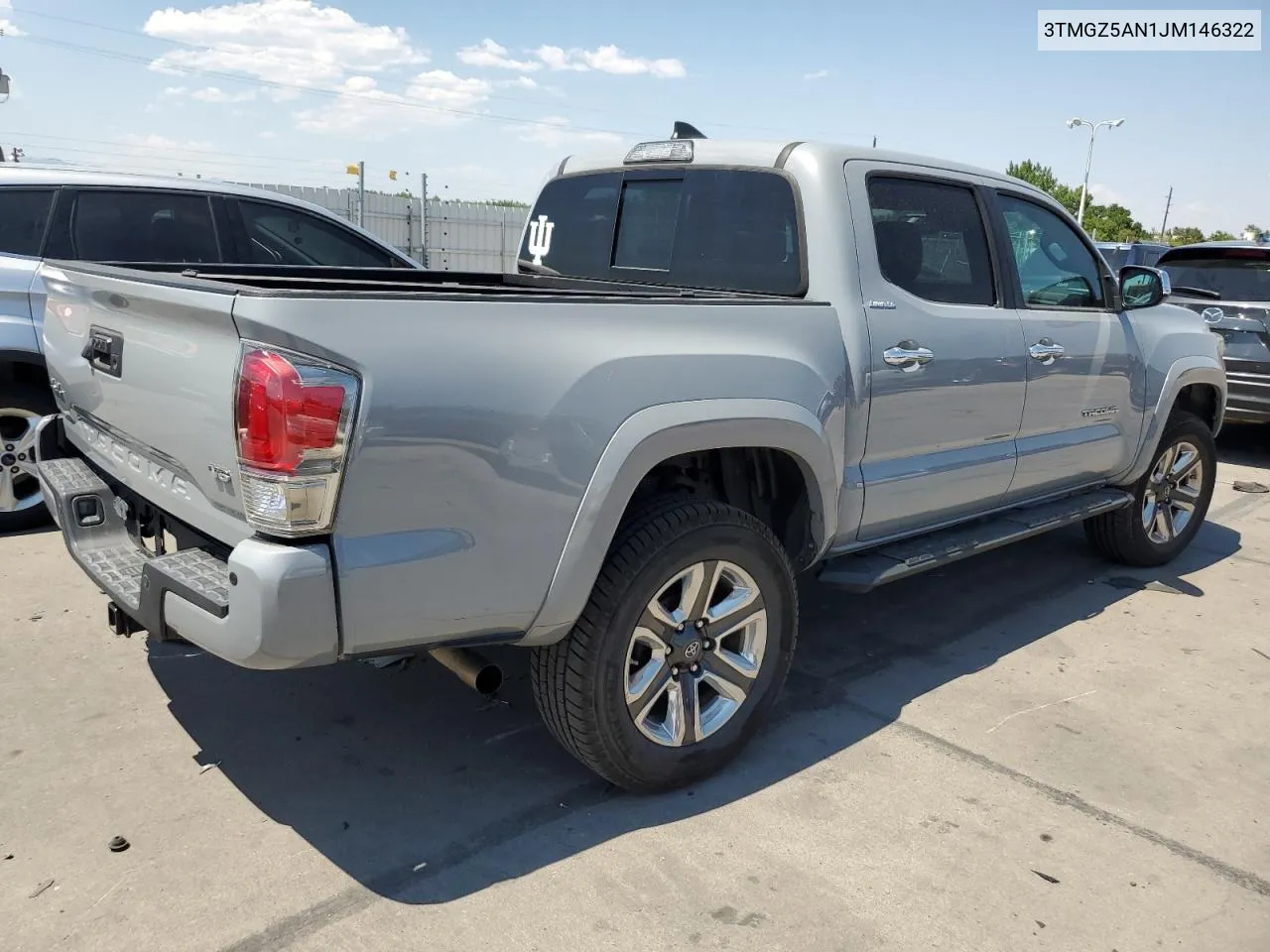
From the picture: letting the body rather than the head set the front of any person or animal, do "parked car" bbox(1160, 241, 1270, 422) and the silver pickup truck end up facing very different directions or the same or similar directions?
same or similar directions

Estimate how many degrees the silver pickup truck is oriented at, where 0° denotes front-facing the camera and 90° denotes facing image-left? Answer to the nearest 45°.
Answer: approximately 225°

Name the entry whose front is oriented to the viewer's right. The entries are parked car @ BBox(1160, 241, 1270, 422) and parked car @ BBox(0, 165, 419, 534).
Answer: parked car @ BBox(0, 165, 419, 534)

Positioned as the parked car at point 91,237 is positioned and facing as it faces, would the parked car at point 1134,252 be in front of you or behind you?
in front

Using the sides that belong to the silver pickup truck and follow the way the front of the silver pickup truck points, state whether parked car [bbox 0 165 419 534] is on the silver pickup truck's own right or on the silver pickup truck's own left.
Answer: on the silver pickup truck's own left

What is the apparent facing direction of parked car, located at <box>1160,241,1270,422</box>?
away from the camera

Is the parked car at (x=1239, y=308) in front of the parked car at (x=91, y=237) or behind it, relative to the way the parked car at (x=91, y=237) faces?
in front

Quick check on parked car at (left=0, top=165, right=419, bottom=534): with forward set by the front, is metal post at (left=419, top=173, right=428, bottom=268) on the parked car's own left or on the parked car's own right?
on the parked car's own left

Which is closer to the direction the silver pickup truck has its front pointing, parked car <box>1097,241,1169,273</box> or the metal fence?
the parked car

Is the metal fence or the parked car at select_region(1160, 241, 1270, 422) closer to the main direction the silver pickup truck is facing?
the parked car

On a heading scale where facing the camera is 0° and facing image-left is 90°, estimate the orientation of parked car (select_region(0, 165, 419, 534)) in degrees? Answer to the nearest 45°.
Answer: approximately 270°

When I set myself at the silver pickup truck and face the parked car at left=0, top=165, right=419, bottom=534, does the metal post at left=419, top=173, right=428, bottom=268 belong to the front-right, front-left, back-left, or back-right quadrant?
front-right
